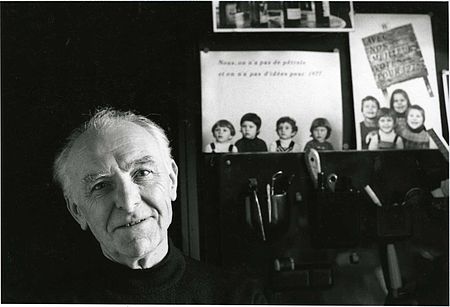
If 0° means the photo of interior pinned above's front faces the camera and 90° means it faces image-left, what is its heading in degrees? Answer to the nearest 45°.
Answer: approximately 0°

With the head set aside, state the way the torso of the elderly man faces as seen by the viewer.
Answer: toward the camera

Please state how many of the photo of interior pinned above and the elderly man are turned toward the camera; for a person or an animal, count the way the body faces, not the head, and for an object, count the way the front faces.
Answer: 2
